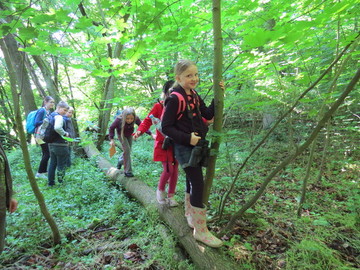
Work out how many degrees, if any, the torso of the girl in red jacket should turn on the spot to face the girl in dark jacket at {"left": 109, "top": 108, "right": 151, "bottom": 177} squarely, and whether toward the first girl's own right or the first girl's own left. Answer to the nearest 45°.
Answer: approximately 180°

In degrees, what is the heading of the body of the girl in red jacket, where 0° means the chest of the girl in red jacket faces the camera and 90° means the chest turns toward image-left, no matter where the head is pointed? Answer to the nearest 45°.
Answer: approximately 315°
